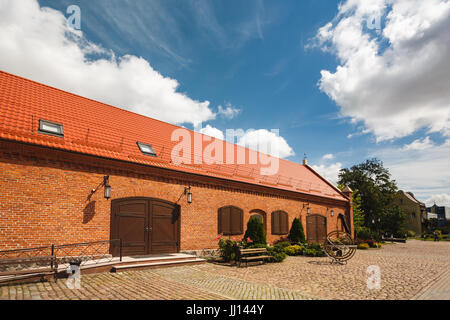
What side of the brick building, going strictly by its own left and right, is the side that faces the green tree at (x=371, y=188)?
left

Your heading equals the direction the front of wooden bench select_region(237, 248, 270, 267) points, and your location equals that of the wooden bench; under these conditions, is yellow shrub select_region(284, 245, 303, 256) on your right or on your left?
on your left

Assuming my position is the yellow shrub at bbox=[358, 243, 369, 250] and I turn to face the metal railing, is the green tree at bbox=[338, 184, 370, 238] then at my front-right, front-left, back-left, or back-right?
back-right

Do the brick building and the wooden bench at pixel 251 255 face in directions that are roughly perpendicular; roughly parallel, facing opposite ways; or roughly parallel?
roughly parallel

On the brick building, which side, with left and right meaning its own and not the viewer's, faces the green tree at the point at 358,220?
left

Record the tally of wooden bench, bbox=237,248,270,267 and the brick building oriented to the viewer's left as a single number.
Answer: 0

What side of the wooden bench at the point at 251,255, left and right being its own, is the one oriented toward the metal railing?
right

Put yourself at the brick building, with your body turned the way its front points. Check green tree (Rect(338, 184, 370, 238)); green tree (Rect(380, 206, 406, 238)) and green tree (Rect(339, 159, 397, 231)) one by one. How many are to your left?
3

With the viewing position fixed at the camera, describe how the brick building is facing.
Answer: facing the viewer and to the right of the viewer

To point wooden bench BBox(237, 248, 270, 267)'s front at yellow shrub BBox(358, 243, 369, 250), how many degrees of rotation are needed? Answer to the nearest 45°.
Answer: approximately 90° to its left

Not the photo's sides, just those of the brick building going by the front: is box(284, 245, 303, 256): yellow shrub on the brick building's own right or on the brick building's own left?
on the brick building's own left
